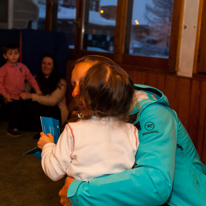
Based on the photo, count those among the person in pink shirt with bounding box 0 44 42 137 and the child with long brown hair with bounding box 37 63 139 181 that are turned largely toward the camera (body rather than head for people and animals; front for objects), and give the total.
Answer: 1

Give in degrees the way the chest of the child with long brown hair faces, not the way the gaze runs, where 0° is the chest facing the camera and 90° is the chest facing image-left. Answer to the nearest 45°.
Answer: approximately 180°

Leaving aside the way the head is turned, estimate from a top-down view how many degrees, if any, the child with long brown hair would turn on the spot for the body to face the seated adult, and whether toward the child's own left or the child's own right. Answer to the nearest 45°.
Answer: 0° — they already face them

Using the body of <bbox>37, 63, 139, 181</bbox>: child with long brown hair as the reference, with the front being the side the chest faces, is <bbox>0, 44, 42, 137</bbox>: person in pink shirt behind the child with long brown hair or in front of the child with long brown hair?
in front

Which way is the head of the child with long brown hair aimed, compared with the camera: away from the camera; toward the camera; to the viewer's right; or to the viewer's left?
away from the camera

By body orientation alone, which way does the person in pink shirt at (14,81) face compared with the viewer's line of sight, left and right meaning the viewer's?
facing the viewer

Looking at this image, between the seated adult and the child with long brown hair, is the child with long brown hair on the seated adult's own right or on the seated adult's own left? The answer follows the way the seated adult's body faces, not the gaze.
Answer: on the seated adult's own left

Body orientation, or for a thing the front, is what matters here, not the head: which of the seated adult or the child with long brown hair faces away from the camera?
the child with long brown hair
